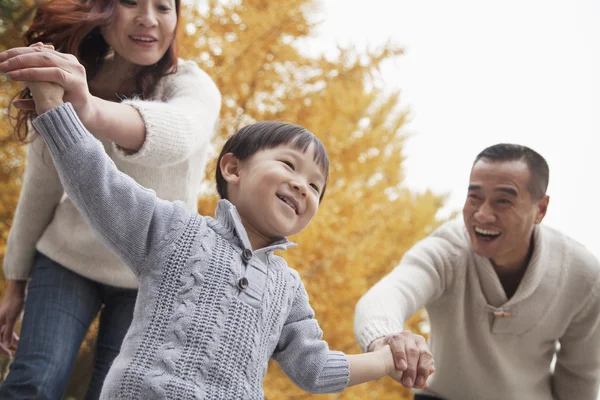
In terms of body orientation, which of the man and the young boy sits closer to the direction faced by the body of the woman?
the young boy

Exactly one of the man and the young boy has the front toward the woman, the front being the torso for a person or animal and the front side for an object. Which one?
the man

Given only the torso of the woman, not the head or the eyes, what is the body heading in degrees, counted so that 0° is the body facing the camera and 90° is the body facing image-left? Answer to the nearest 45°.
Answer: approximately 0°

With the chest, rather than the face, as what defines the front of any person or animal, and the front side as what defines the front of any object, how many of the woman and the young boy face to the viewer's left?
0

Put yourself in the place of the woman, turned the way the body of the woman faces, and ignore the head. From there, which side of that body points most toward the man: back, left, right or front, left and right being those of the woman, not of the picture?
left

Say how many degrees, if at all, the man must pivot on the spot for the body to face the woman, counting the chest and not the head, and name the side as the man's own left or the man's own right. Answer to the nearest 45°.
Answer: approximately 90° to the man's own right

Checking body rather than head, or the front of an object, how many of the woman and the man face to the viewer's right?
0

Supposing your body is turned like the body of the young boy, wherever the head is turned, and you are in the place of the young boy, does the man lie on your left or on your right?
on your left

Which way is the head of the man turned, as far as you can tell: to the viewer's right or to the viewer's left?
to the viewer's left

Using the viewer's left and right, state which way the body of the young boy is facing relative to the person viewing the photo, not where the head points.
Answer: facing the viewer and to the right of the viewer
